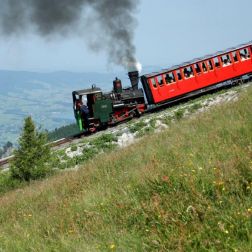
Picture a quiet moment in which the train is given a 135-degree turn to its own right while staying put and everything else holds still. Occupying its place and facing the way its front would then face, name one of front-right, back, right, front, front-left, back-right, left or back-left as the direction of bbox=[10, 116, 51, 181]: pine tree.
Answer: front

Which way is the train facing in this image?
to the viewer's right

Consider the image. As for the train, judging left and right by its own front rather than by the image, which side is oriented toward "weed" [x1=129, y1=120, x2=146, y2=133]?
right

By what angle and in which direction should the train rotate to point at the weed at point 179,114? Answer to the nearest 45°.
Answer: approximately 90° to its right
